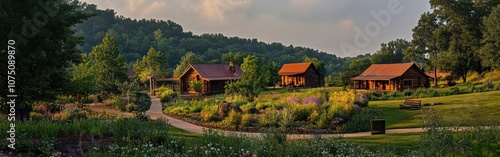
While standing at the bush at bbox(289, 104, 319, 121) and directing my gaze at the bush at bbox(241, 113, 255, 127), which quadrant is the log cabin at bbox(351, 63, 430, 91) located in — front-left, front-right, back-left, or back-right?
back-right

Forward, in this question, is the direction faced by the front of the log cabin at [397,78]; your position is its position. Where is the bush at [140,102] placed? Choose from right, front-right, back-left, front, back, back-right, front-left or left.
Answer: front

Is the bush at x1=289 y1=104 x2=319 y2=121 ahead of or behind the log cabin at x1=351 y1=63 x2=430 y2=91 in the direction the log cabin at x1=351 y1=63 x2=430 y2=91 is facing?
ahead

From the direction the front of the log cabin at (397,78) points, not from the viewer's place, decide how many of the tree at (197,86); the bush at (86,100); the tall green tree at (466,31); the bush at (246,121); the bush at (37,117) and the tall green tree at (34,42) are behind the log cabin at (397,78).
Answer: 1

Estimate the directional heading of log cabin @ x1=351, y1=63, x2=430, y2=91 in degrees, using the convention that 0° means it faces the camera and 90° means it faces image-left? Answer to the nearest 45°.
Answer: approximately 45°

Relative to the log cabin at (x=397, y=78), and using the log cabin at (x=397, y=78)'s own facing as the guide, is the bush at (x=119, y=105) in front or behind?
in front

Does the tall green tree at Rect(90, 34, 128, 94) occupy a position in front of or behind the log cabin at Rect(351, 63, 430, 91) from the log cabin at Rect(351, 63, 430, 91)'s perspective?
in front
